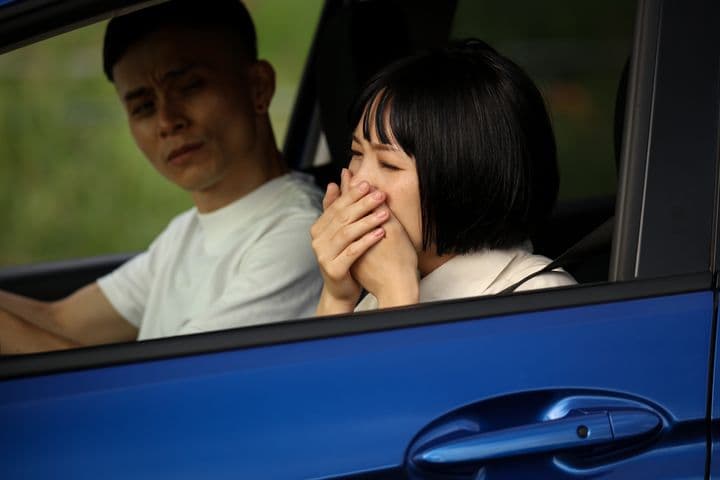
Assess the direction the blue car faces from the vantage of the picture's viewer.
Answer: facing to the left of the viewer

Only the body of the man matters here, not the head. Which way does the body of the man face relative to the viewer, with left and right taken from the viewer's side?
facing the viewer and to the left of the viewer

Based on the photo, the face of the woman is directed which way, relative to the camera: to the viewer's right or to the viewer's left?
to the viewer's left
